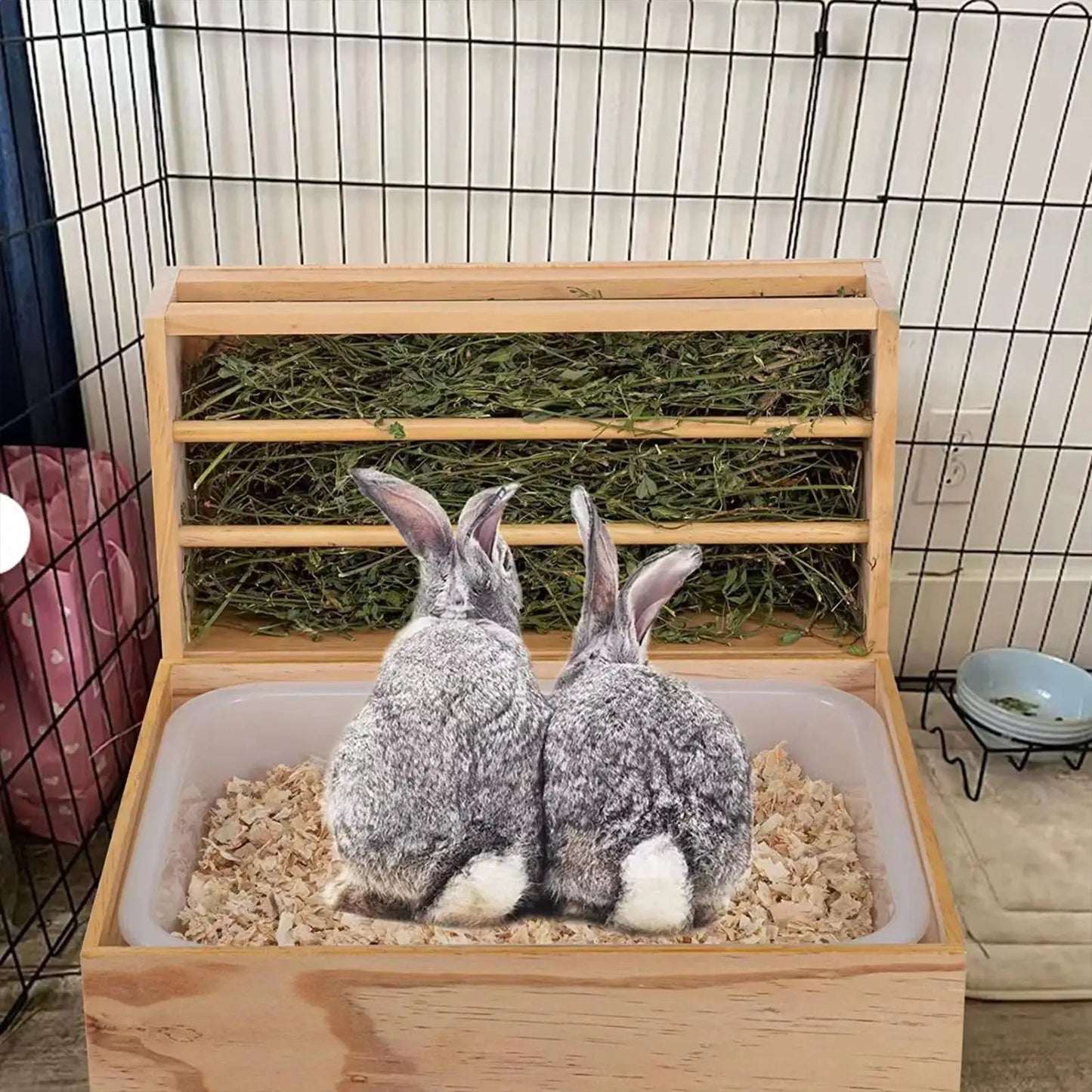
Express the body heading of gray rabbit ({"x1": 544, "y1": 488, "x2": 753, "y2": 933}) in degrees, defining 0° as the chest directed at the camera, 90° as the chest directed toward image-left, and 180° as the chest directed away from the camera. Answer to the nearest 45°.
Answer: approximately 180°

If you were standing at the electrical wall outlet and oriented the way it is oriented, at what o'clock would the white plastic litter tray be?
The white plastic litter tray is roughly at 1 o'clock from the electrical wall outlet.

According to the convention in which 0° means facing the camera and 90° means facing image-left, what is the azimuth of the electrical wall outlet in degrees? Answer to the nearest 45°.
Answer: approximately 0°

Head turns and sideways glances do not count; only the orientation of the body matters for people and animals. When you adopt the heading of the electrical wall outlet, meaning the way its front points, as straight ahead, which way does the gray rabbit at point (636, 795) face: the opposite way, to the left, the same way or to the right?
the opposite way

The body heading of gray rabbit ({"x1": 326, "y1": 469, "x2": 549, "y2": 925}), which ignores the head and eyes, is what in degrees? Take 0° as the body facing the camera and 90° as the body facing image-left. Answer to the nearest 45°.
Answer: approximately 180°

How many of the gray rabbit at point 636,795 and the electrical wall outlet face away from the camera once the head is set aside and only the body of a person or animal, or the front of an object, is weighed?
1

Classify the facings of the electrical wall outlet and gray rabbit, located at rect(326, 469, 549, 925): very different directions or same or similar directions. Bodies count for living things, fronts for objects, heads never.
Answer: very different directions

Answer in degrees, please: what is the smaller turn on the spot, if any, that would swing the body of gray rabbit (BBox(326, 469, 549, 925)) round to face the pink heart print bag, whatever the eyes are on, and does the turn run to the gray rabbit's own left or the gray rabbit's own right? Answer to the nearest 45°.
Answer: approximately 45° to the gray rabbit's own left
